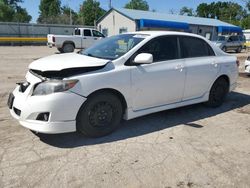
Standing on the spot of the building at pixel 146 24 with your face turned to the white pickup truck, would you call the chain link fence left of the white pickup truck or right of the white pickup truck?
right

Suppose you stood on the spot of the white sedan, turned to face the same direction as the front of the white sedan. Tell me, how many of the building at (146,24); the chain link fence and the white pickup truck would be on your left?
0

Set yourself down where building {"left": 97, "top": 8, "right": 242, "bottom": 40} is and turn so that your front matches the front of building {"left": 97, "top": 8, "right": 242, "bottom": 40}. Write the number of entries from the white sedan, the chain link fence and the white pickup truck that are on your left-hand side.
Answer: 0

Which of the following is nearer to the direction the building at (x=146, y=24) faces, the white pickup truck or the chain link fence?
the white pickup truck

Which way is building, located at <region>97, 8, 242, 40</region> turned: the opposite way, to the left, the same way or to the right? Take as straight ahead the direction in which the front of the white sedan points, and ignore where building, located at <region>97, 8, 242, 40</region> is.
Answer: to the left

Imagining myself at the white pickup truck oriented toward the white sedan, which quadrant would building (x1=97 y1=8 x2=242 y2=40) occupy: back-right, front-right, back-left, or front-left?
back-left

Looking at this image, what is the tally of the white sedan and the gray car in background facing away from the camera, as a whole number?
0

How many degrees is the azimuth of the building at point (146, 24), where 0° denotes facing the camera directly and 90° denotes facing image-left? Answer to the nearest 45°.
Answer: approximately 315°

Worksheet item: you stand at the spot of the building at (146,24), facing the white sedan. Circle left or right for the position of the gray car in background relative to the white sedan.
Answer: left

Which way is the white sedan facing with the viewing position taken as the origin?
facing the viewer and to the left of the viewer

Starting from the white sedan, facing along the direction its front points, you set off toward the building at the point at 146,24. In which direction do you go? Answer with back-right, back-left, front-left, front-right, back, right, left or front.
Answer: back-right

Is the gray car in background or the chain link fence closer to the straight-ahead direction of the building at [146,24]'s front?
the gray car in background

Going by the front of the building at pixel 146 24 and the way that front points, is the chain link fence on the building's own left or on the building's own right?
on the building's own right

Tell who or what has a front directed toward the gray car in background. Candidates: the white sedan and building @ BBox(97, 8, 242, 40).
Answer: the building

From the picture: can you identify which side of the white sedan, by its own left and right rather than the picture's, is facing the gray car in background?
back

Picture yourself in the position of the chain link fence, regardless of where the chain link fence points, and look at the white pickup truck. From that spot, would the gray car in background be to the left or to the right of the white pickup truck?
left

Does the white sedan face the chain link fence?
no
